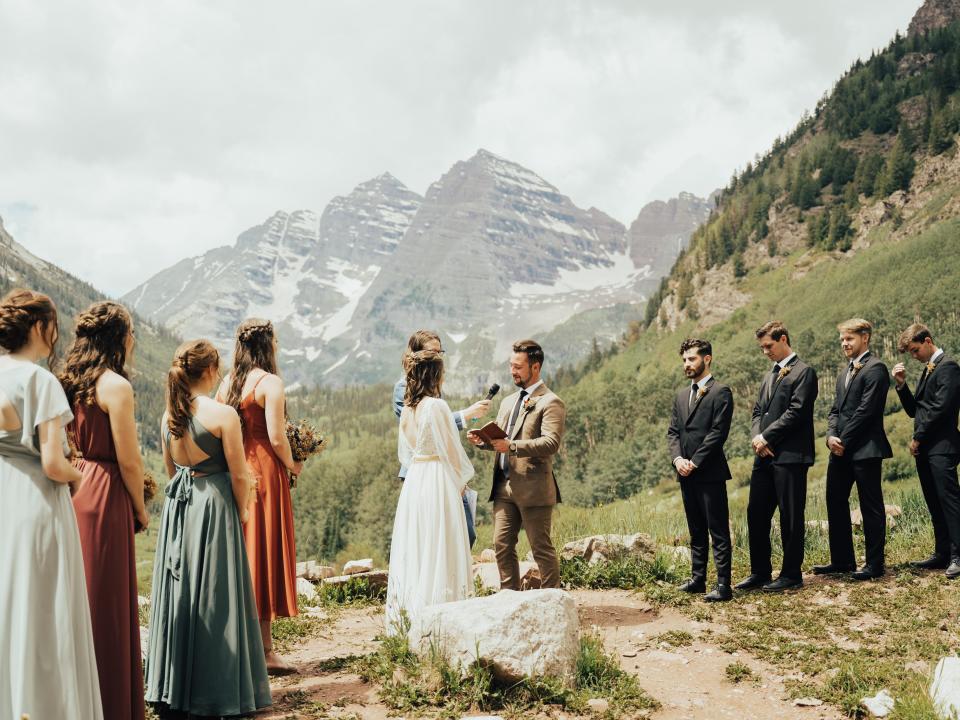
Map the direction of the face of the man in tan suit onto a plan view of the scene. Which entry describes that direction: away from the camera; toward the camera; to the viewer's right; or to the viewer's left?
to the viewer's left

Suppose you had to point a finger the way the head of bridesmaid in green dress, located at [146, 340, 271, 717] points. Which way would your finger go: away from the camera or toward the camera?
away from the camera

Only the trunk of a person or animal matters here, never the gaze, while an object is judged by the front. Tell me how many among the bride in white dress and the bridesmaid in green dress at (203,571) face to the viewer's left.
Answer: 0

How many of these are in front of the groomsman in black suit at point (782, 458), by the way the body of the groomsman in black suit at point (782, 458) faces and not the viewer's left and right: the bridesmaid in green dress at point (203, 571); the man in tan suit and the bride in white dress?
3

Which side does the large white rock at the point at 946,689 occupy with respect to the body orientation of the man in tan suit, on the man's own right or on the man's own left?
on the man's own left

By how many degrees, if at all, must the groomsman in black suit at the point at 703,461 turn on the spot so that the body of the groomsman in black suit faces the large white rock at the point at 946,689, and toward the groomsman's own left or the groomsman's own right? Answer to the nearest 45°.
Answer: approximately 45° to the groomsman's own left

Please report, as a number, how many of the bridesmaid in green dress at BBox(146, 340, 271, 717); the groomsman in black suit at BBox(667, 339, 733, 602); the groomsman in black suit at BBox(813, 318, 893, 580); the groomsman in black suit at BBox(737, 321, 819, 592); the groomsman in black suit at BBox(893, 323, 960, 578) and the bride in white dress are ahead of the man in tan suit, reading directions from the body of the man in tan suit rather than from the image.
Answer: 2

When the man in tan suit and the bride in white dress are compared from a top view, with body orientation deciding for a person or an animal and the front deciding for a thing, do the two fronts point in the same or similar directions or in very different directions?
very different directions

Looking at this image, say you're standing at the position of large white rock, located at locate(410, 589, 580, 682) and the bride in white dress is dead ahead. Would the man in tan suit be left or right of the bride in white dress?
right

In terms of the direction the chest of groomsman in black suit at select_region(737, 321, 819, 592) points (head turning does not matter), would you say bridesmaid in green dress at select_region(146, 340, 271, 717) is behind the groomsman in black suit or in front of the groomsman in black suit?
in front

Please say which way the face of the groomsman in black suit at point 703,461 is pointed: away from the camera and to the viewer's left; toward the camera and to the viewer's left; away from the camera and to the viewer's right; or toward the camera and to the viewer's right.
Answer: toward the camera and to the viewer's left

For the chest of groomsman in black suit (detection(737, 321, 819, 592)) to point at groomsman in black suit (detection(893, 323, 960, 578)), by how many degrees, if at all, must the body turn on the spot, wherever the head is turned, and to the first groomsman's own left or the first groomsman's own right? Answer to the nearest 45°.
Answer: approximately 135° to the first groomsman's own left

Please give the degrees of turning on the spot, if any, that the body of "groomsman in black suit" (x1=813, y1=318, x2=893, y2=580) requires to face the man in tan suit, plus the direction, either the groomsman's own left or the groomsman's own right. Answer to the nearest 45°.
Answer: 0° — they already face them

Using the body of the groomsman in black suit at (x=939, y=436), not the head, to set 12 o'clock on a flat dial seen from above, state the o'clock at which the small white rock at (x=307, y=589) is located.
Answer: The small white rock is roughly at 1 o'clock from the groomsman in black suit.
